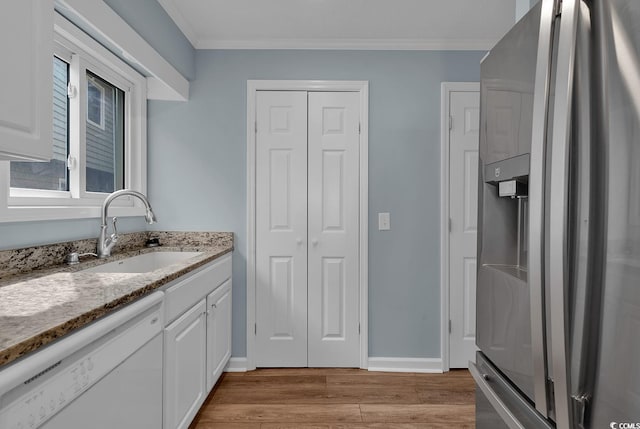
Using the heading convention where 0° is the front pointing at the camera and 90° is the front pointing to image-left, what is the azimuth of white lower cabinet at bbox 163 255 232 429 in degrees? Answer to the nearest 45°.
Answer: approximately 315°

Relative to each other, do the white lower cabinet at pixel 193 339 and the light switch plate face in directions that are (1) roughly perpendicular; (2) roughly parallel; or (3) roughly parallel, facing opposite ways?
roughly perpendicular

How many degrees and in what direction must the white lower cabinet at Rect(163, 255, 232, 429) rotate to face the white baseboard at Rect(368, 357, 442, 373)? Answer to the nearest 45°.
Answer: approximately 45° to its left

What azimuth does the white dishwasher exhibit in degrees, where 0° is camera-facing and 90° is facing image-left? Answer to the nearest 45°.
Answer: approximately 315°

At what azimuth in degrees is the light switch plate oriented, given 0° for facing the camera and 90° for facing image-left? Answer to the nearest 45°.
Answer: approximately 0°

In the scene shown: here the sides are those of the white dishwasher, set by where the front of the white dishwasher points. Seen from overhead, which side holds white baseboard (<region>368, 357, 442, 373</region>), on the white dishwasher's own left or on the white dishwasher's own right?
on the white dishwasher's own left

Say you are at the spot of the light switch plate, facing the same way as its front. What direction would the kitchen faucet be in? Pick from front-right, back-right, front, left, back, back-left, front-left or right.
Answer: front-right

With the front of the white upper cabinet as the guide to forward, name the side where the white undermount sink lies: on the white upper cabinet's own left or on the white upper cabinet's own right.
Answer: on the white upper cabinet's own left

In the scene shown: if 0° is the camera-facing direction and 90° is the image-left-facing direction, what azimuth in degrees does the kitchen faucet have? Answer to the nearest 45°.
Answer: approximately 270°

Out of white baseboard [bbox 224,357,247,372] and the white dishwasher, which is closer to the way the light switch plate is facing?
the white dishwasher

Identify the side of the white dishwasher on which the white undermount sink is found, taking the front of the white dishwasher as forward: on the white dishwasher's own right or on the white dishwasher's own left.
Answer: on the white dishwasher's own left

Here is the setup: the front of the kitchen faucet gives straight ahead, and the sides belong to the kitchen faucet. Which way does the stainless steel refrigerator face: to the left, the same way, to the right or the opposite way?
the opposite way

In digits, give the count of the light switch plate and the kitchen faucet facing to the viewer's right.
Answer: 1
